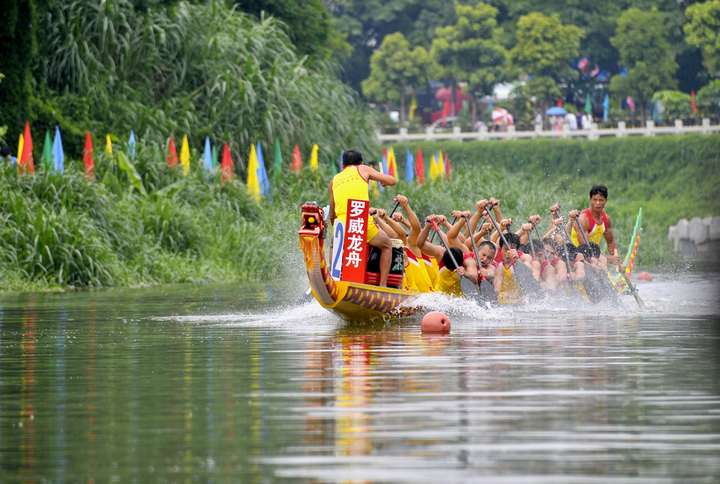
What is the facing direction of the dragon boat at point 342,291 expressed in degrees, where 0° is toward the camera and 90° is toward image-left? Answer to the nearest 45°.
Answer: approximately 45°

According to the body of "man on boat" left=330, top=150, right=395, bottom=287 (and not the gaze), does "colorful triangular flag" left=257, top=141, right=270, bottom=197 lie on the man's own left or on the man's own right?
on the man's own left

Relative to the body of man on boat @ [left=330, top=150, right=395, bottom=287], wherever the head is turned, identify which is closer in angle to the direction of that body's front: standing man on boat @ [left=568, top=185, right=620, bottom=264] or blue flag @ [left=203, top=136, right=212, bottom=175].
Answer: the standing man on boat

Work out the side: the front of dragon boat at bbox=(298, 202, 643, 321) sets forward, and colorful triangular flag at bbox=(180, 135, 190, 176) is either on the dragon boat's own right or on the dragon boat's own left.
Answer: on the dragon boat's own right

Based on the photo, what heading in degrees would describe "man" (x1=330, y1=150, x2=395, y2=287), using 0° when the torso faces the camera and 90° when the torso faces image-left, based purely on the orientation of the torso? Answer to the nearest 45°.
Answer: approximately 225°
